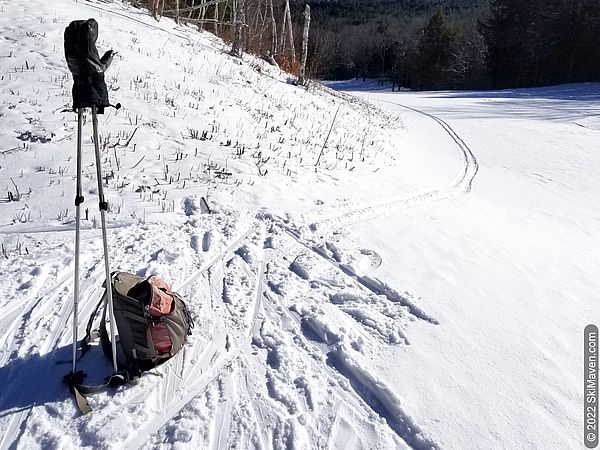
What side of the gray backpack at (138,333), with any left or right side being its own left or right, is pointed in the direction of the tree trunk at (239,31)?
left

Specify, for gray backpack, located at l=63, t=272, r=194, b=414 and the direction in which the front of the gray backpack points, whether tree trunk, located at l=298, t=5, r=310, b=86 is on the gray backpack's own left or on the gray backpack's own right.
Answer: on the gray backpack's own left

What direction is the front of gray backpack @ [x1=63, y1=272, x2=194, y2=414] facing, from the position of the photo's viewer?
facing to the right of the viewer
